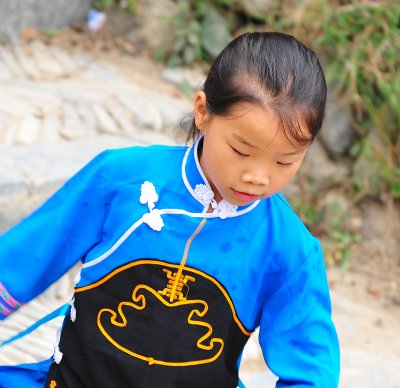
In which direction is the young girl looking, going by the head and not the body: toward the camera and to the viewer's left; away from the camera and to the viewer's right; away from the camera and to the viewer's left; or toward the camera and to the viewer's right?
toward the camera and to the viewer's right

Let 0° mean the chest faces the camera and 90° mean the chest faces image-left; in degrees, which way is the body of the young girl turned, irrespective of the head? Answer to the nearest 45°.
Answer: approximately 0°
